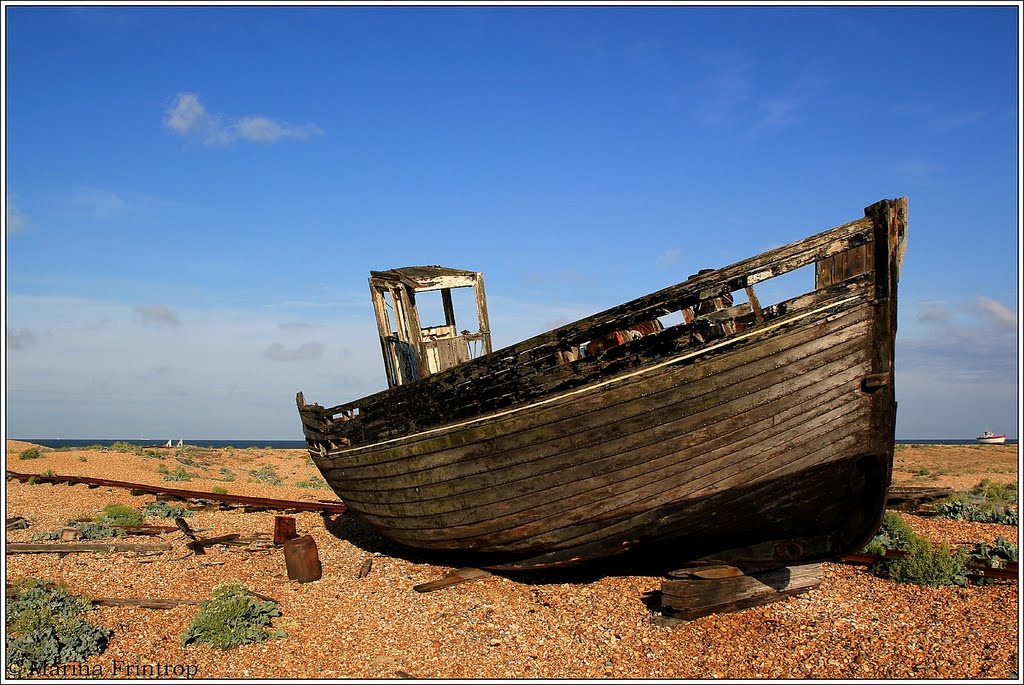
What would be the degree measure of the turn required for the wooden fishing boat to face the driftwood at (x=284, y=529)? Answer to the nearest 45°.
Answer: approximately 180°

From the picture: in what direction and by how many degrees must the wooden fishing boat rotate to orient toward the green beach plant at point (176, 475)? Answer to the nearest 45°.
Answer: approximately 180°

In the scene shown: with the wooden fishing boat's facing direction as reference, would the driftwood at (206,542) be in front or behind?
behind

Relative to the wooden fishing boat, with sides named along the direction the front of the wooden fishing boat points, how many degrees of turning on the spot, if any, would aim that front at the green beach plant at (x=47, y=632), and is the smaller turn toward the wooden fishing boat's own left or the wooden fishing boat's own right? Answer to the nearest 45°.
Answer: approximately 135° to the wooden fishing boat's own right

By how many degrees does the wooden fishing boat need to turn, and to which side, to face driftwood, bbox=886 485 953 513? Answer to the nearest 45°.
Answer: approximately 90° to its left

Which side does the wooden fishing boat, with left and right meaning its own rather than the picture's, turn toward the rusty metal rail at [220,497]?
back

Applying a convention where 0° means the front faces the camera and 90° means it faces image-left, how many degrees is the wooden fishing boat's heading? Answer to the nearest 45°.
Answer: approximately 315°

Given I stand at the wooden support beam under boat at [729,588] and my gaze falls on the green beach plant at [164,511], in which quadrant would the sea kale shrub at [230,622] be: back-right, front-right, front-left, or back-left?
front-left

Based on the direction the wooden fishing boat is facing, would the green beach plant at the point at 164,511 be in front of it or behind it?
behind
